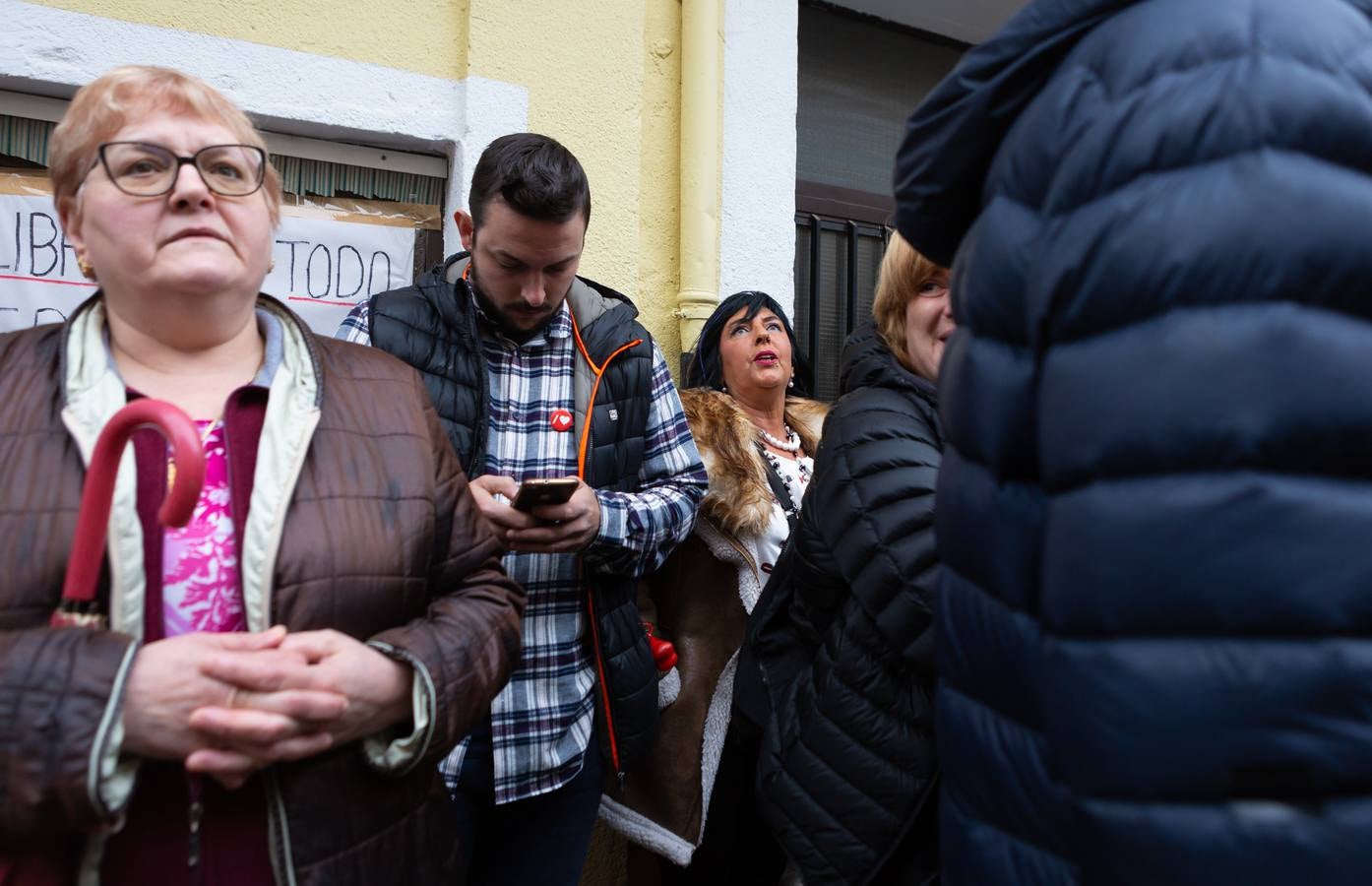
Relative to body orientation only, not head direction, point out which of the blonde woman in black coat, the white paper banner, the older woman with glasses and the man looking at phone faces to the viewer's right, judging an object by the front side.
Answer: the blonde woman in black coat

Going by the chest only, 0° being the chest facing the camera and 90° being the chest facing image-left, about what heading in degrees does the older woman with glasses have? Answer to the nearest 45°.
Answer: approximately 0°

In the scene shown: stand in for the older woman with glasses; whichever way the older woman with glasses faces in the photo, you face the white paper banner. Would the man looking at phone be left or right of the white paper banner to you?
right

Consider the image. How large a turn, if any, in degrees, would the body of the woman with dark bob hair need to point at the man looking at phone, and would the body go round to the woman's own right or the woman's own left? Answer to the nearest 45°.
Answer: approximately 90° to the woman's own right

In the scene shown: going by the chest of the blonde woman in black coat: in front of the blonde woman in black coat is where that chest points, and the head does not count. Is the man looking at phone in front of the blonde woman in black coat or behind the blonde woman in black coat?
behind

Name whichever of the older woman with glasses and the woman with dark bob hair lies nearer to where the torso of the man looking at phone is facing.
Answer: the older woman with glasses

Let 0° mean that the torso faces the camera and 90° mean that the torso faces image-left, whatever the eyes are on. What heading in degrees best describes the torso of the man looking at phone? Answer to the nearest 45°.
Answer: approximately 0°

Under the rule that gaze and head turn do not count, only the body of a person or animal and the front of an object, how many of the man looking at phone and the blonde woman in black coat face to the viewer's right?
1

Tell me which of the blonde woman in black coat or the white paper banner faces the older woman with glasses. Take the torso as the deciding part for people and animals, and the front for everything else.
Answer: the white paper banner
